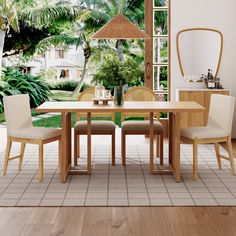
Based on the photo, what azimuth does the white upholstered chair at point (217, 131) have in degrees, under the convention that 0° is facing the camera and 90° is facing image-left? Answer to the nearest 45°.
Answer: approximately 45°

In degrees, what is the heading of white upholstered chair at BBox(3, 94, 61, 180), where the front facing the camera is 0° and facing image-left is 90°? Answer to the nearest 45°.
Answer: approximately 315°

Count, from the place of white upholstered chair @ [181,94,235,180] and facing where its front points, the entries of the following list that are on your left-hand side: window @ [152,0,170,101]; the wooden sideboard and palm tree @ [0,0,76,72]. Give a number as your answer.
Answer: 0

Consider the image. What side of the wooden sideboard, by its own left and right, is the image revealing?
front

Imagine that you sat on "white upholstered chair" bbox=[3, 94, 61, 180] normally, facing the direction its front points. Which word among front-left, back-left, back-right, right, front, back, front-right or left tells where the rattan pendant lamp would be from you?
front-left

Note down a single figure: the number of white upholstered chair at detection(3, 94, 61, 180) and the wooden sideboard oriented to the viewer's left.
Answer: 0

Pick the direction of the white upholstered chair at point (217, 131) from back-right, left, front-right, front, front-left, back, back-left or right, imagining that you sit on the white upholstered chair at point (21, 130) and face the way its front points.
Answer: front-left

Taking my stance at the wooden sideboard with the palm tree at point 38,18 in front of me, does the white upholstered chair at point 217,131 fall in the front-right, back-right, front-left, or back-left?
back-left

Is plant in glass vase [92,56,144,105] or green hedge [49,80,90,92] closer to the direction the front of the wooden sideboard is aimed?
the plant in glass vase

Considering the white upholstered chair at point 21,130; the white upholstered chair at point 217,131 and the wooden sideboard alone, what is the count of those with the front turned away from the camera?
0

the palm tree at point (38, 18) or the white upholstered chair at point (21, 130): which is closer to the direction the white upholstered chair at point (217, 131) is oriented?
the white upholstered chair

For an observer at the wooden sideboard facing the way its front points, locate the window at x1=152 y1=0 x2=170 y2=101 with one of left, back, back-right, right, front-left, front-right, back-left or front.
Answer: back-right

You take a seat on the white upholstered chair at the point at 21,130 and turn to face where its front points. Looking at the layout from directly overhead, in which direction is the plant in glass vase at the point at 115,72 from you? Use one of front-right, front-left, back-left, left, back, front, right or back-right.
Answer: front-left

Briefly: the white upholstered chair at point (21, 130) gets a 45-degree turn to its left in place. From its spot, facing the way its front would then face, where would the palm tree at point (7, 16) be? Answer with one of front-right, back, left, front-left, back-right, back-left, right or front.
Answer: left

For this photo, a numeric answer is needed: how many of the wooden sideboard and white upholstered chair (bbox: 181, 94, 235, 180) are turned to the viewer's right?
0

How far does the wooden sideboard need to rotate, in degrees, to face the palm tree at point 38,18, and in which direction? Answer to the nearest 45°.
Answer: approximately 135° to its right

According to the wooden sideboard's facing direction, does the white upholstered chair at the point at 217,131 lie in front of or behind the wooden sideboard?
in front

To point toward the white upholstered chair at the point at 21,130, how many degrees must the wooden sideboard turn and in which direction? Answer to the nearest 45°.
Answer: approximately 45° to its right

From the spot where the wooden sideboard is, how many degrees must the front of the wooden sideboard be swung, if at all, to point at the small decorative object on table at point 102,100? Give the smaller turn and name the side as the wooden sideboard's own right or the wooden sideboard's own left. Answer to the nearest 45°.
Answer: approximately 45° to the wooden sideboard's own right
